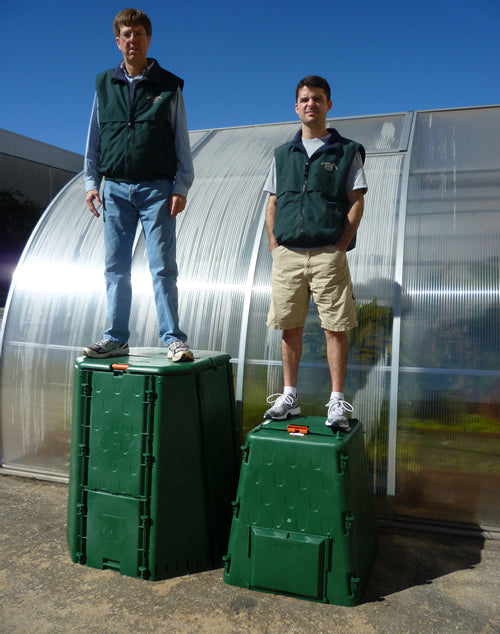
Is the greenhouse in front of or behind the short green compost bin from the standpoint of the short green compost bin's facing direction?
behind

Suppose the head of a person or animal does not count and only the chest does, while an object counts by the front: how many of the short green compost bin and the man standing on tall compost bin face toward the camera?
2

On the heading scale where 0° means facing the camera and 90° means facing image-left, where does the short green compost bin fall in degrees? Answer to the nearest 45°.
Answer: approximately 0°
